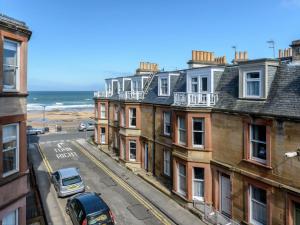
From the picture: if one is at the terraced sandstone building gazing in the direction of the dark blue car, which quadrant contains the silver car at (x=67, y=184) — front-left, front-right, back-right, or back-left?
front-right

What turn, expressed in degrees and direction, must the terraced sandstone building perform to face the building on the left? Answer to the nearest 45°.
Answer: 0° — it already faces it

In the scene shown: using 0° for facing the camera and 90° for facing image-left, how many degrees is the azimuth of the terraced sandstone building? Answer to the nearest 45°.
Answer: approximately 45°

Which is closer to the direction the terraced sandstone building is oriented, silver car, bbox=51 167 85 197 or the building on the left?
the building on the left
